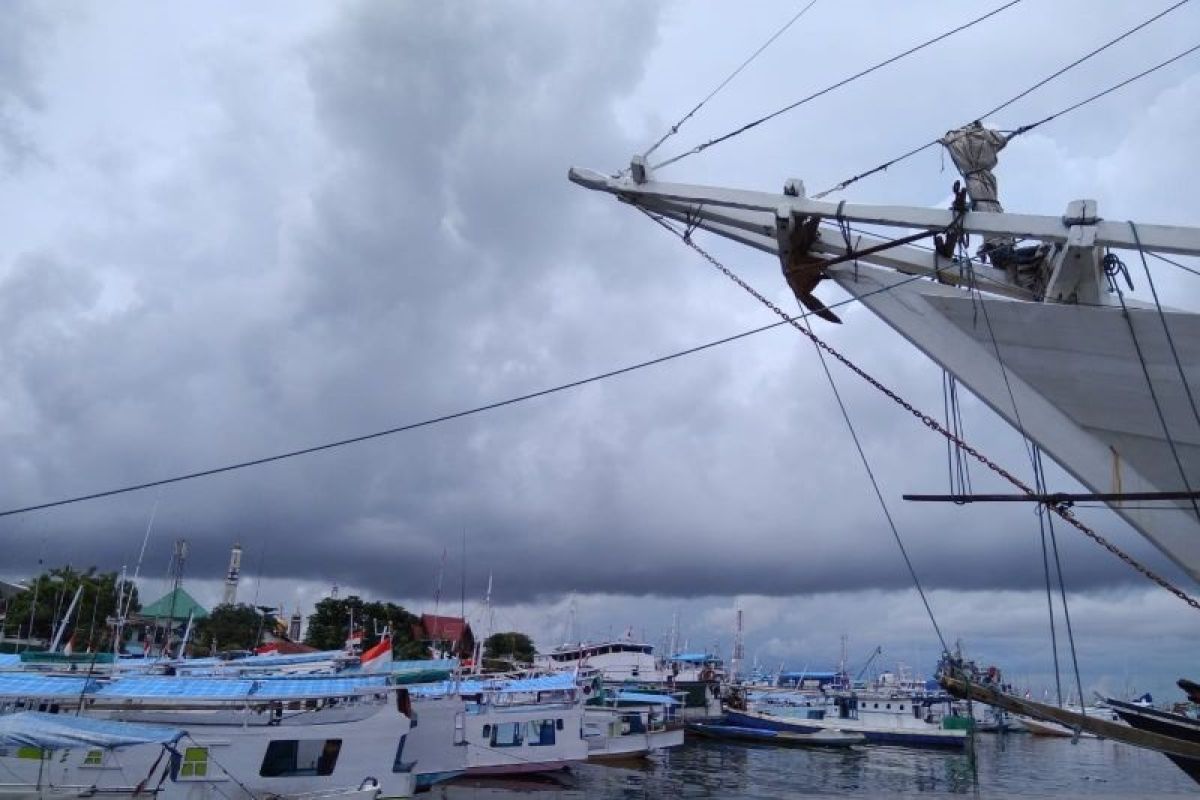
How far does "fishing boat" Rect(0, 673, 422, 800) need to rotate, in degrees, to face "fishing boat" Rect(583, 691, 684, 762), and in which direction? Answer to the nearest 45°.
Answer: approximately 135° to its right

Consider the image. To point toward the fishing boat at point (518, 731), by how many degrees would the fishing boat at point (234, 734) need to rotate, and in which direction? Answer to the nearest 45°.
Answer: approximately 135° to its right

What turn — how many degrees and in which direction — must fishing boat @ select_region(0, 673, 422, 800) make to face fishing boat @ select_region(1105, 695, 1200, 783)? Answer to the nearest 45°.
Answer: approximately 135° to its left

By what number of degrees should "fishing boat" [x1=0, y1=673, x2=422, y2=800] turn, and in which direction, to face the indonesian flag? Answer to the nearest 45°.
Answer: approximately 135° to its right

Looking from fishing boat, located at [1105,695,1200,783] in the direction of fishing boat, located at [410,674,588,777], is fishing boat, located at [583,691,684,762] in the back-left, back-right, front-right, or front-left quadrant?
front-right

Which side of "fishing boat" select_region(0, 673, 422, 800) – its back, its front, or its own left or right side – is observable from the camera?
left
